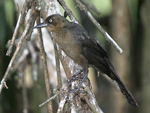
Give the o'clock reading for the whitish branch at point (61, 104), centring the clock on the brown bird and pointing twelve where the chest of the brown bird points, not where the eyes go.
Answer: The whitish branch is roughly at 12 o'clock from the brown bird.

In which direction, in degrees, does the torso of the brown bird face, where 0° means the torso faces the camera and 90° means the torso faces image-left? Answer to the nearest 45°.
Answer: approximately 90°
